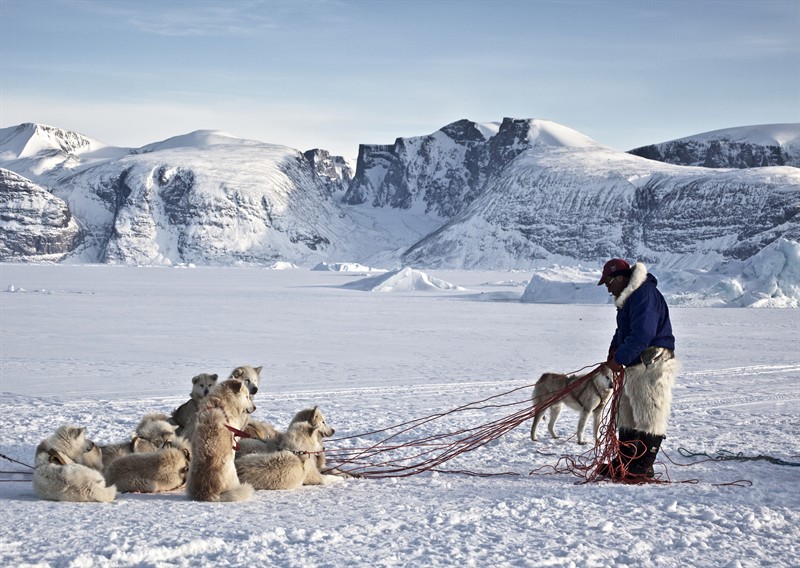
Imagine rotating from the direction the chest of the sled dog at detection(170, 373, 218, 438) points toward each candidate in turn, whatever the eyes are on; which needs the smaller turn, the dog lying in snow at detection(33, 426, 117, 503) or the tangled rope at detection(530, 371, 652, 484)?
the tangled rope

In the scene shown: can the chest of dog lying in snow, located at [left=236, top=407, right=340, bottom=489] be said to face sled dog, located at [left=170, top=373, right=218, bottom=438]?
no

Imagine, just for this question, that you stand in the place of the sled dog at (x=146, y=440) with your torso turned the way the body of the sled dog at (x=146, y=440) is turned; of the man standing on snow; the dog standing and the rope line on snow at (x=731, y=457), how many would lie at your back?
0

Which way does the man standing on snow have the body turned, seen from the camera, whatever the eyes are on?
to the viewer's left

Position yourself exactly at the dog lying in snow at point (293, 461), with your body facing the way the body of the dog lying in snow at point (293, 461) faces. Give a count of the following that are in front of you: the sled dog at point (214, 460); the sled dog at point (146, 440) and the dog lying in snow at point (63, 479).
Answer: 0

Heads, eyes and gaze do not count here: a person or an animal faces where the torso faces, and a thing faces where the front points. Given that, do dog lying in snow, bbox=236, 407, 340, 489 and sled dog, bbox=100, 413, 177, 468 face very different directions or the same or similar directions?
same or similar directions

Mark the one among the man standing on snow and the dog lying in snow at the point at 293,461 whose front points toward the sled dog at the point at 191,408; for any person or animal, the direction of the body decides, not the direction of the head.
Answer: the man standing on snow

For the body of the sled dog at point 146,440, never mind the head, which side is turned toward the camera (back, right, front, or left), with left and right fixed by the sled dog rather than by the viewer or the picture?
right

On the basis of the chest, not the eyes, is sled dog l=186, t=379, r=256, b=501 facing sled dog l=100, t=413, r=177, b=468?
no

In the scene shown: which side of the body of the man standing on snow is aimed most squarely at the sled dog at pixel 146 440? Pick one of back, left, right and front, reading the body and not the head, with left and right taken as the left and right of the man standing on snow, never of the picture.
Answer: front

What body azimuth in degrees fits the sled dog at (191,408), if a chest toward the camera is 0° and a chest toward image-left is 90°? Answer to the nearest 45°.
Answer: approximately 315°

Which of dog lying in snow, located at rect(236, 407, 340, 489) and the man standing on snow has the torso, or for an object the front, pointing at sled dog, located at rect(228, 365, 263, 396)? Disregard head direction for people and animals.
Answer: the man standing on snow

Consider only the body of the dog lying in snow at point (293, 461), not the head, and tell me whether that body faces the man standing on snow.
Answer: yes

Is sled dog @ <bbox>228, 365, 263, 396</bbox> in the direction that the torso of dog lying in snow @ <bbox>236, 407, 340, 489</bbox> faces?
no

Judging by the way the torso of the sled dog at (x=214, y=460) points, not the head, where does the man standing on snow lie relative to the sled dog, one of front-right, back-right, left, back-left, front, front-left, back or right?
front-right

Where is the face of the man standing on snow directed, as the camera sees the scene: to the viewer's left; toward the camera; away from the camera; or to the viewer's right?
to the viewer's left

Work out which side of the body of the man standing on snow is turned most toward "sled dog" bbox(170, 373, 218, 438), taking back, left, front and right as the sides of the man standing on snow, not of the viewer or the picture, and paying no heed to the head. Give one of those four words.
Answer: front
